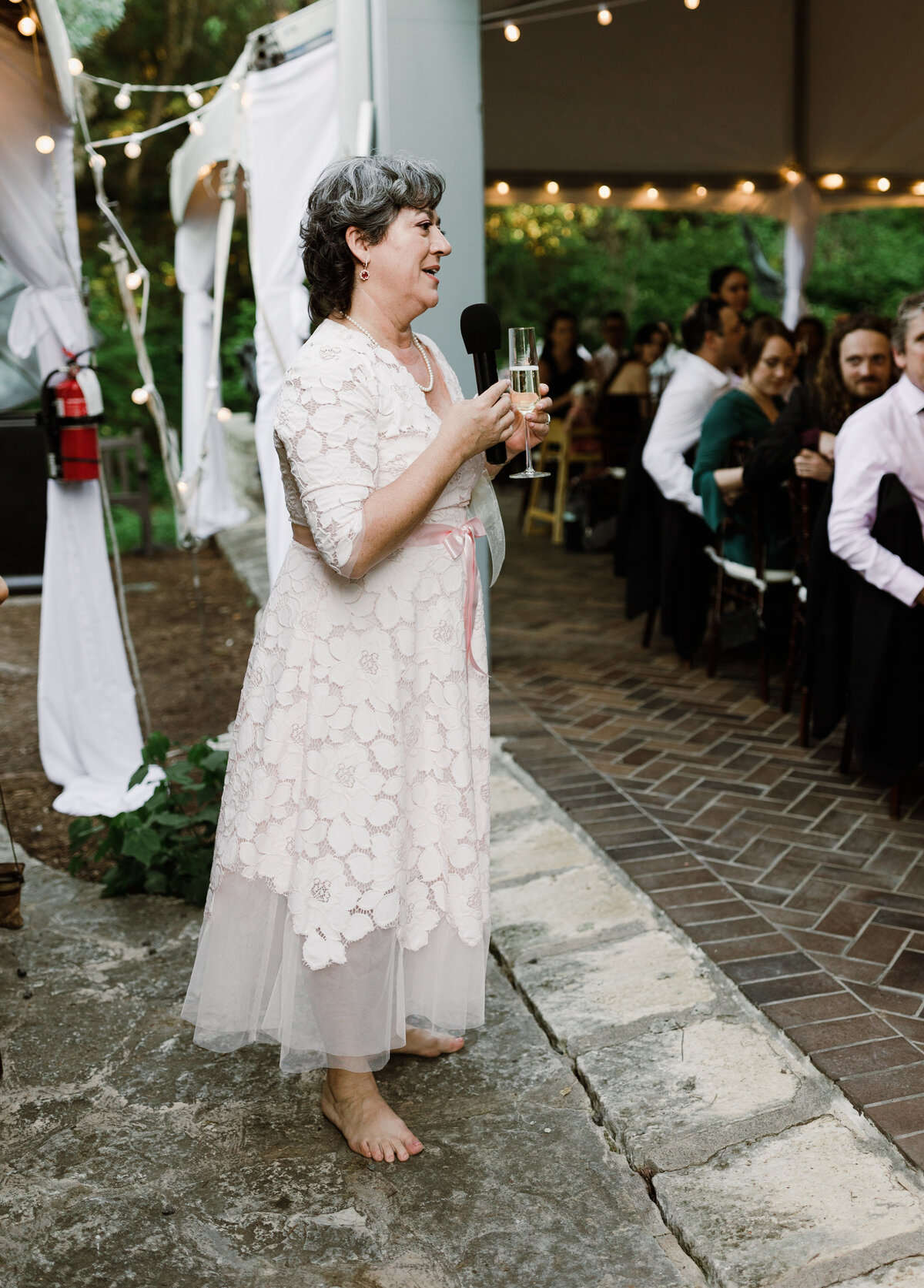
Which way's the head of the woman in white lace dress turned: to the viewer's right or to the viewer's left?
to the viewer's right

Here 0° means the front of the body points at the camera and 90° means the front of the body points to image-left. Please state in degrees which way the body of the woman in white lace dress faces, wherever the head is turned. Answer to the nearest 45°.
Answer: approximately 270°

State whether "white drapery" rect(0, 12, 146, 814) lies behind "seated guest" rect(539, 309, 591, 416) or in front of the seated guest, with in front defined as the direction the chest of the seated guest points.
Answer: in front
